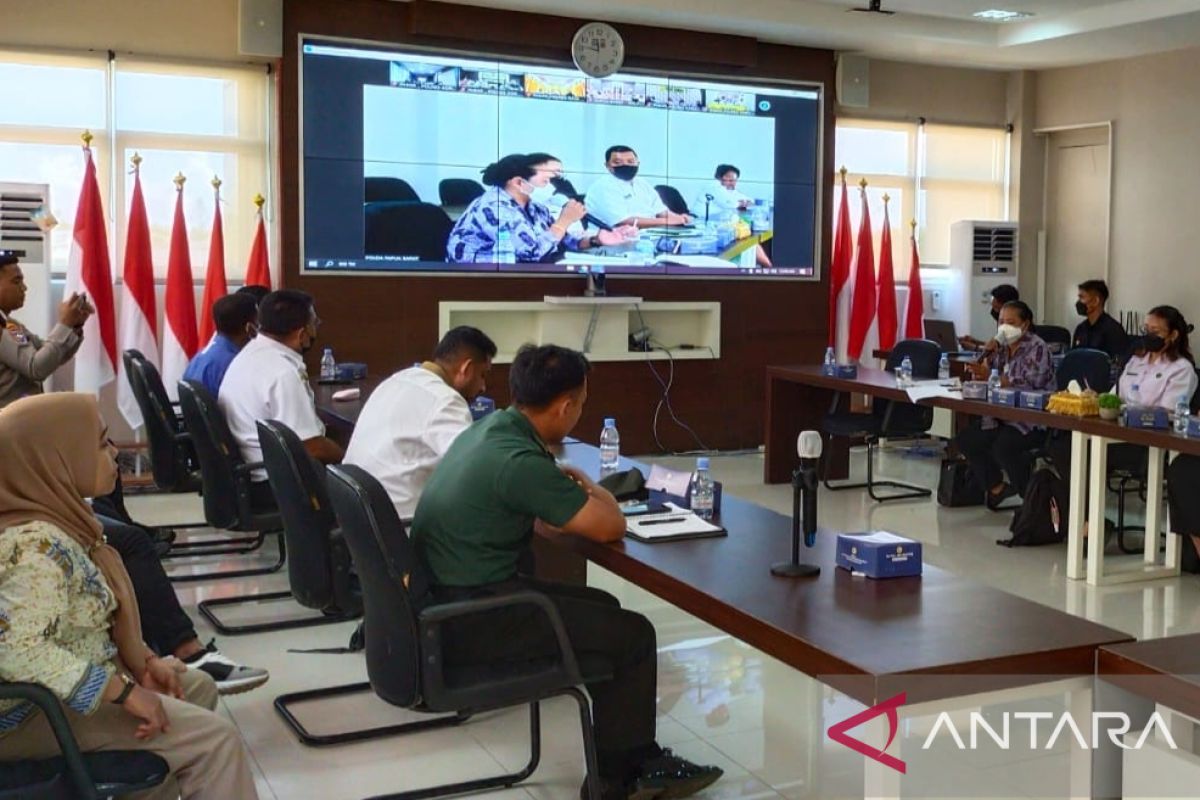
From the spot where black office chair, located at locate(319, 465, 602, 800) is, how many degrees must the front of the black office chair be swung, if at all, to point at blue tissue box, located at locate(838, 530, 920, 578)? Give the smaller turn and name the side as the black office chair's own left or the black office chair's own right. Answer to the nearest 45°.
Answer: approximately 45° to the black office chair's own right

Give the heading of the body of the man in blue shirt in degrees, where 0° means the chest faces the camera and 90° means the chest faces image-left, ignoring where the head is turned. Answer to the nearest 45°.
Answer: approximately 225°

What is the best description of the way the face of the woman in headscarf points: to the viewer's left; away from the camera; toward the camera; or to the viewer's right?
to the viewer's right

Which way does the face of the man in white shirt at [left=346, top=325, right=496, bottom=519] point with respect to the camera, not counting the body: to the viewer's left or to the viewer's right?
to the viewer's right

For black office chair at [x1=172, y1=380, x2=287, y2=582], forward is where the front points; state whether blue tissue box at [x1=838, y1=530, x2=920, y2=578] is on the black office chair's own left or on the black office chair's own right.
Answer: on the black office chair's own right

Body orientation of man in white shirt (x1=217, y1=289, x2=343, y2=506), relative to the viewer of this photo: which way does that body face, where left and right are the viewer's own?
facing away from the viewer and to the right of the viewer

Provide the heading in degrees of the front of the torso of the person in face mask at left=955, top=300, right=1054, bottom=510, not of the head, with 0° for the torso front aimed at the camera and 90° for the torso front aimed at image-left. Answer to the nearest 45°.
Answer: approximately 45°

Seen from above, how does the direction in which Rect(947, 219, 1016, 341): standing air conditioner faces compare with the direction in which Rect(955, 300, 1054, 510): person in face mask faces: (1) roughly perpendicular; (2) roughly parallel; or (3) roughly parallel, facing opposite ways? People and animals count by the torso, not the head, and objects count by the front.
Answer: roughly perpendicular

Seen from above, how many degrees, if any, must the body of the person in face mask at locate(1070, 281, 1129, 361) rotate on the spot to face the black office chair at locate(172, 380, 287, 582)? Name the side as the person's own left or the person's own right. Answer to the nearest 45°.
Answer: approximately 45° to the person's own left

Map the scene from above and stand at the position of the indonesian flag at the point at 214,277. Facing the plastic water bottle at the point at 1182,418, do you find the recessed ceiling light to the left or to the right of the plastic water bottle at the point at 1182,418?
left

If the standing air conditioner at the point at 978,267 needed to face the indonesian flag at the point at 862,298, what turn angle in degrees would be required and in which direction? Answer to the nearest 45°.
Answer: approximately 90° to its right
